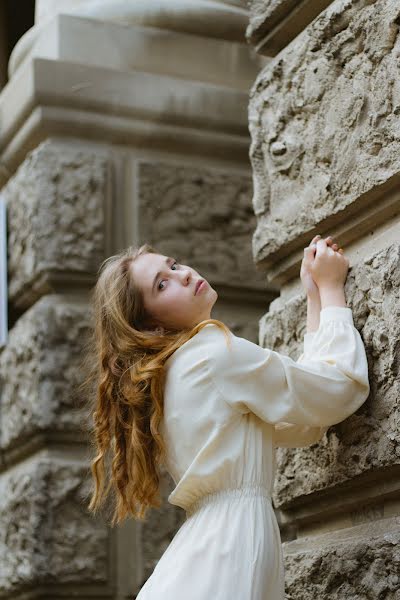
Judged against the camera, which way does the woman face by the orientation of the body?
to the viewer's right
